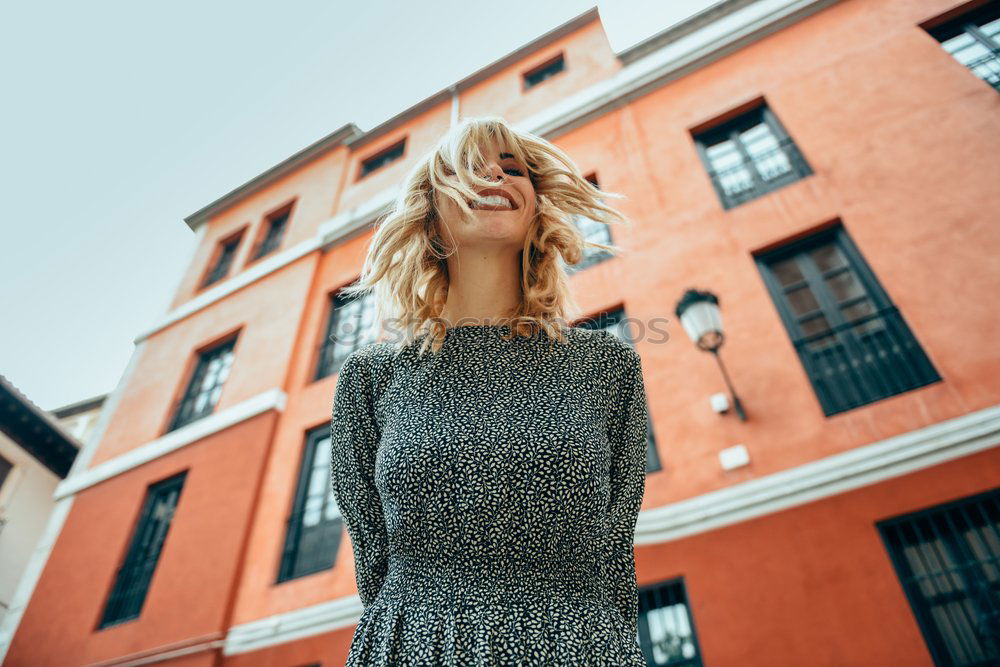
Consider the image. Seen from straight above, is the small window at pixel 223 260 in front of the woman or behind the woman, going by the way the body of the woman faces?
behind

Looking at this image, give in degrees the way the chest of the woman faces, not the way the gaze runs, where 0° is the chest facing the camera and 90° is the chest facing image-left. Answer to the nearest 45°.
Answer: approximately 0°

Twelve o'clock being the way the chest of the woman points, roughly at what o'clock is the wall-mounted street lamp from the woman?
The wall-mounted street lamp is roughly at 7 o'clock from the woman.
